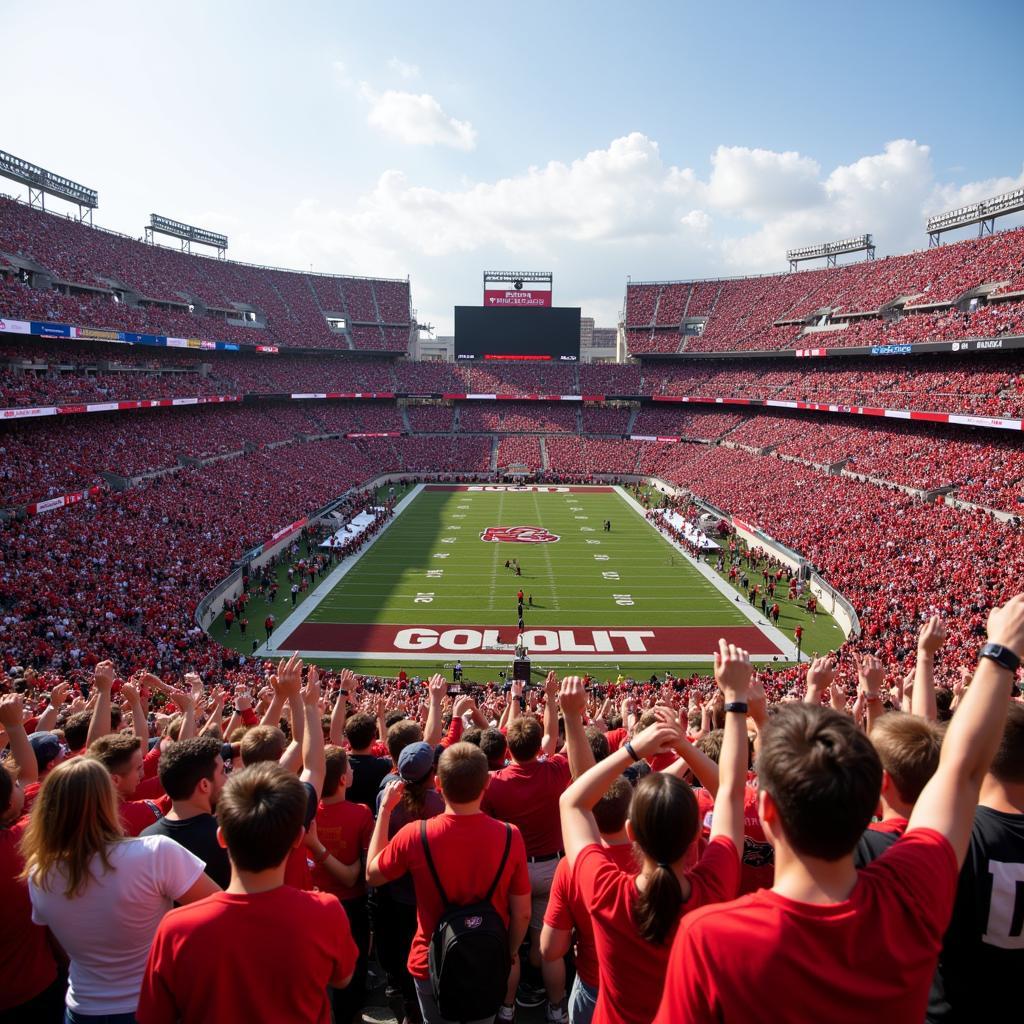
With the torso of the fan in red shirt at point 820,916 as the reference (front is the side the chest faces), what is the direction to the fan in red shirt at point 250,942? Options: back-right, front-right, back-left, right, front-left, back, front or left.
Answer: left

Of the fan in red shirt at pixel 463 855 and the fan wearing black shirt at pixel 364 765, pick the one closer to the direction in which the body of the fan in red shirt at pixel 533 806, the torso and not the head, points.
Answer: the fan wearing black shirt

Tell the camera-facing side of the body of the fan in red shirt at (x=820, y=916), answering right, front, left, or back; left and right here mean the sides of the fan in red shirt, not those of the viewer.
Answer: back

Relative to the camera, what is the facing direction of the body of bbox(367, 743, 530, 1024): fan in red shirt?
away from the camera

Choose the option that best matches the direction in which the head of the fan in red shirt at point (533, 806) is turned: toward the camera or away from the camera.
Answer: away from the camera

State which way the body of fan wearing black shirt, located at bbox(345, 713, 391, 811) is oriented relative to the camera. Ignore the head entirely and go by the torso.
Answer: away from the camera

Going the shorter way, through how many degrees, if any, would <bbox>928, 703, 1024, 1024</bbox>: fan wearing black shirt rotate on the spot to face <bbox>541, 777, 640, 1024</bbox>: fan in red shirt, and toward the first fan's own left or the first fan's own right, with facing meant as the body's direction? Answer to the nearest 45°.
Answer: approximately 90° to the first fan's own left

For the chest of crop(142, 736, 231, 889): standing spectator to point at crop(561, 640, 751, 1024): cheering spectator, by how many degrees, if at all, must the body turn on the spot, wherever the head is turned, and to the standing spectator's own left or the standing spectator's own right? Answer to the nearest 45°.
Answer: approximately 90° to the standing spectator's own right

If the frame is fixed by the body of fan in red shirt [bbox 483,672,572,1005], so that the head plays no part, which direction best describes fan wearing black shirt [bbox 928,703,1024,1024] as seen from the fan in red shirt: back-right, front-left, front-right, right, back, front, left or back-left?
back-right

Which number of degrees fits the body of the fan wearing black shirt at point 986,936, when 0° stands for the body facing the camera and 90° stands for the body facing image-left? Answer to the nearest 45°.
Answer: approximately 180°

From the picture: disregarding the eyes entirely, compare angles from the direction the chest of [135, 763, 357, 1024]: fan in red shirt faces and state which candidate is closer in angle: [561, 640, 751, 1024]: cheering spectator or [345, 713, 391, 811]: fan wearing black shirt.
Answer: the fan wearing black shirt

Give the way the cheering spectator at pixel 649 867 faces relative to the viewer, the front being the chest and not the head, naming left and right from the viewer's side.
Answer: facing away from the viewer

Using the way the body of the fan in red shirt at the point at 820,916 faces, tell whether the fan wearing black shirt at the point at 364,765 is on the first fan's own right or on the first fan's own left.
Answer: on the first fan's own left

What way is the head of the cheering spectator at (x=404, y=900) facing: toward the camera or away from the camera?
away from the camera
